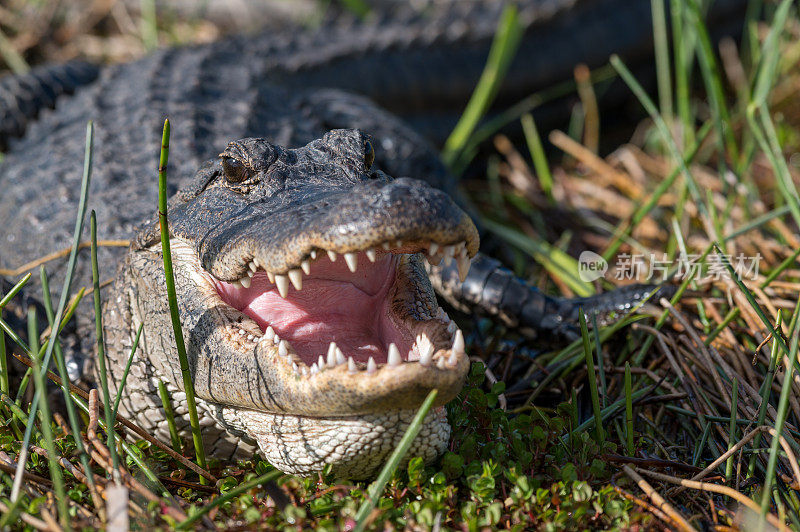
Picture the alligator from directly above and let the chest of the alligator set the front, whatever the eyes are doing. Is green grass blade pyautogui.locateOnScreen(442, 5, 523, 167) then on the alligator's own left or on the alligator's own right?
on the alligator's own left

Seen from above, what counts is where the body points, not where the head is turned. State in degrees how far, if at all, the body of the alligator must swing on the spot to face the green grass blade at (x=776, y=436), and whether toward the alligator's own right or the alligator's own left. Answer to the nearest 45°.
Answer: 0° — it already faces it

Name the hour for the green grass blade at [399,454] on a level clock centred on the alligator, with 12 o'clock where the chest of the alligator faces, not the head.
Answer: The green grass blade is roughly at 1 o'clock from the alligator.

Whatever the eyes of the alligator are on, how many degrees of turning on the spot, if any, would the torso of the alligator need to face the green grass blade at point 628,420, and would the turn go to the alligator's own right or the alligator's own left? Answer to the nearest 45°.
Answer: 0° — it already faces it

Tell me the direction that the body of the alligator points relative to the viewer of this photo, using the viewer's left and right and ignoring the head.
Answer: facing the viewer and to the right of the viewer

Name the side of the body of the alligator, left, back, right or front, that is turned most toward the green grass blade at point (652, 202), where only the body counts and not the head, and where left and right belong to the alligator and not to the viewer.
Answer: left

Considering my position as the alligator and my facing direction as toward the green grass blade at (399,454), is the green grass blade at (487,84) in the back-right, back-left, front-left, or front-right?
back-left
